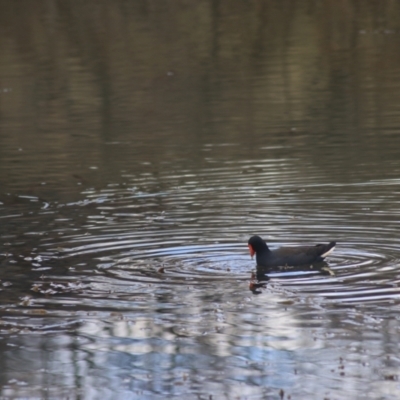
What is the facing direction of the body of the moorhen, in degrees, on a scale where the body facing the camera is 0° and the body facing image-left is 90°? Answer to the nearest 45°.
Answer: approximately 90°
